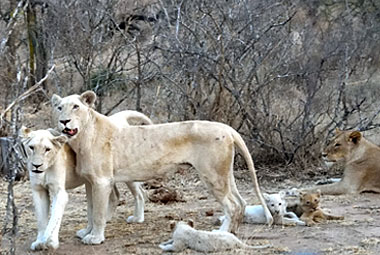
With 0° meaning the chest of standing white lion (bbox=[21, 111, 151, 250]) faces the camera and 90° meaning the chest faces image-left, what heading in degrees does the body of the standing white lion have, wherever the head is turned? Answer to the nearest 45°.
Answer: approximately 45°

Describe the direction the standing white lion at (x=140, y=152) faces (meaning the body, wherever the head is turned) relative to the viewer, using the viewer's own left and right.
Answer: facing to the left of the viewer

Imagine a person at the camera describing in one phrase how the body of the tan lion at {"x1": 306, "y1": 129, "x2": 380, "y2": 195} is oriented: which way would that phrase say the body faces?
to the viewer's left

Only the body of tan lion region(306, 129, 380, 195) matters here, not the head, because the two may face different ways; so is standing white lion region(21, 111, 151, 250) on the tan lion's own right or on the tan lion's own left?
on the tan lion's own left

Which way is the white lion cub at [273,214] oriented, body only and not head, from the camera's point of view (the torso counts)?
to the viewer's right

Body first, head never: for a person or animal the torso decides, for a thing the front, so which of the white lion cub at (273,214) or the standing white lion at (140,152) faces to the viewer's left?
the standing white lion

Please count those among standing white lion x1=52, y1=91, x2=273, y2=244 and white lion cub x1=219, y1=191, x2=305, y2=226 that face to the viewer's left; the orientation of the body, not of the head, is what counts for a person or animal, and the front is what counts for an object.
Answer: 1

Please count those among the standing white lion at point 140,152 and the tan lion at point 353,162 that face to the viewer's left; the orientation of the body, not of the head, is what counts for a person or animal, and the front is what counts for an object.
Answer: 2

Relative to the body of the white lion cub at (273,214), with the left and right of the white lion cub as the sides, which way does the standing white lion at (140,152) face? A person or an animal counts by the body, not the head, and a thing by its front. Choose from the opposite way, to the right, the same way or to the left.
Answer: the opposite way

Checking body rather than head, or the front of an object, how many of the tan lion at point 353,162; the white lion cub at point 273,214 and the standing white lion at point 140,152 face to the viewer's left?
2

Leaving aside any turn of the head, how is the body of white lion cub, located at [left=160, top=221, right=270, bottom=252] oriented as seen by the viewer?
to the viewer's left

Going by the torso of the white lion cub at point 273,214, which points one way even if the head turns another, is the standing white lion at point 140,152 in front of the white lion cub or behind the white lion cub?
behind
